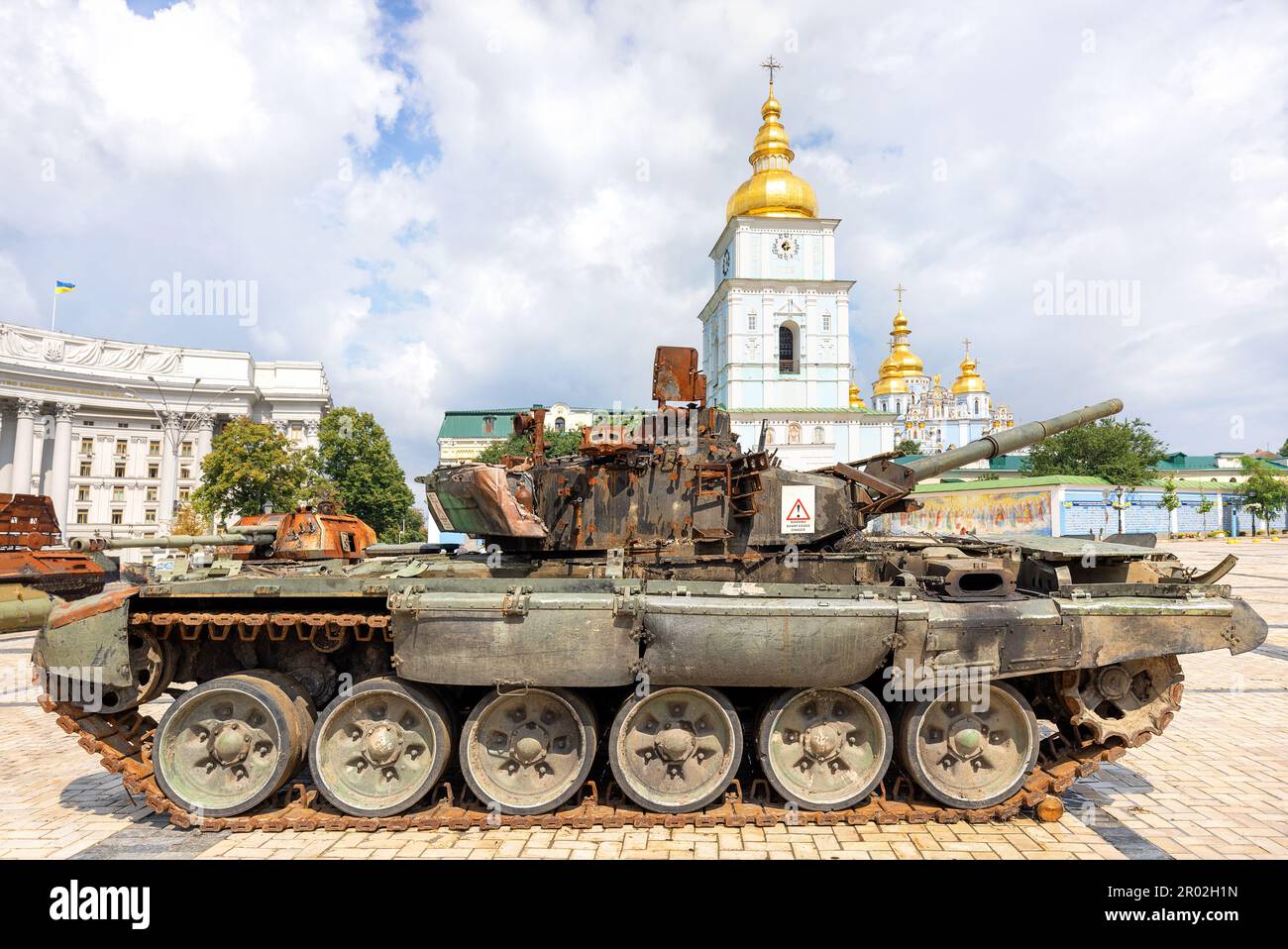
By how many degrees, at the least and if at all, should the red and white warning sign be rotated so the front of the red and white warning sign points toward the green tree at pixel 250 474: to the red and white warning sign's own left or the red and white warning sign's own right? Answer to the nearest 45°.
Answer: approximately 135° to the red and white warning sign's own right
